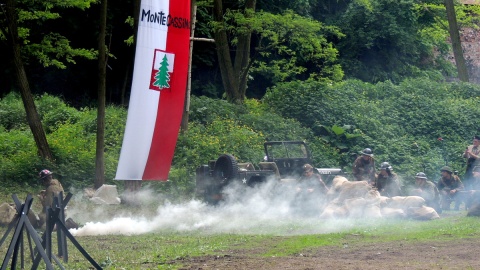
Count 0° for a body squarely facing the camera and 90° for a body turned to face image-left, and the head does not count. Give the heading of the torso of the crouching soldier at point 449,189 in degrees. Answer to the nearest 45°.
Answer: approximately 45°

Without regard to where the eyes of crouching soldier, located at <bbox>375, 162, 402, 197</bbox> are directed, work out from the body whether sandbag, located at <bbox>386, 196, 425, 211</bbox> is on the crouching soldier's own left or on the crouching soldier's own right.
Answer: on the crouching soldier's own left

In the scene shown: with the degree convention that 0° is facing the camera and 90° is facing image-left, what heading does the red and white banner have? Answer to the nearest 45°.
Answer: approximately 0°

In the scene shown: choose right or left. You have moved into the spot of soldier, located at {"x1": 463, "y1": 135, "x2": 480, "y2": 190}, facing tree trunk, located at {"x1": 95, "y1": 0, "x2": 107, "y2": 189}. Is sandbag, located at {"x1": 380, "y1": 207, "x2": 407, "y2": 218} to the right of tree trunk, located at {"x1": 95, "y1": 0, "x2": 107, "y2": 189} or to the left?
left
